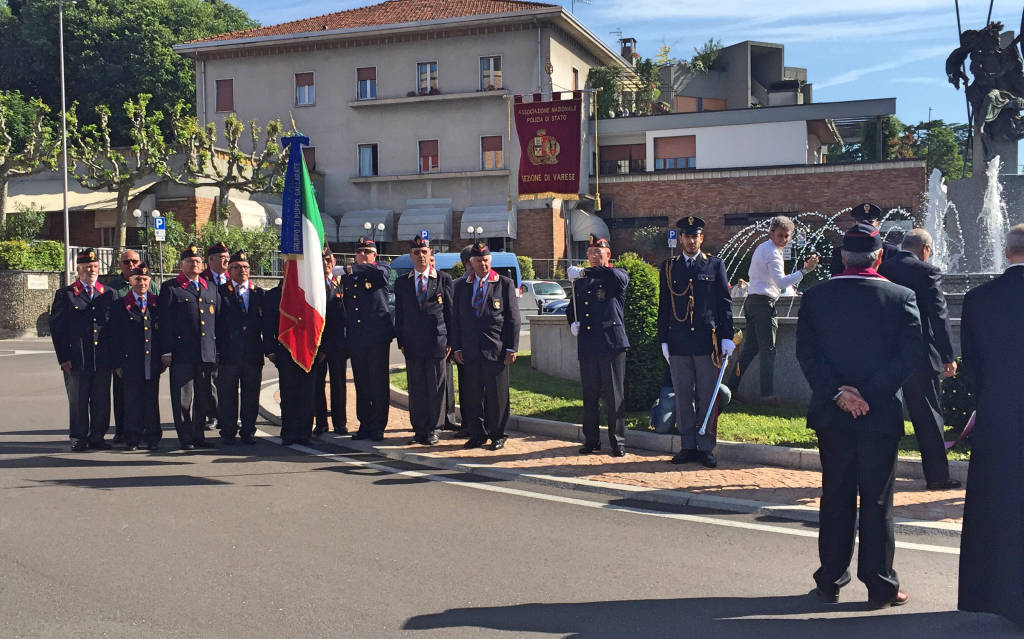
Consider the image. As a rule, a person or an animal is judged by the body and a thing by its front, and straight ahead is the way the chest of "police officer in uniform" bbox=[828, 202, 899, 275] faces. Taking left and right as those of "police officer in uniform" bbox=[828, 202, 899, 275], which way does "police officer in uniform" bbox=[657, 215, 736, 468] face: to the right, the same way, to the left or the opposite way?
the same way

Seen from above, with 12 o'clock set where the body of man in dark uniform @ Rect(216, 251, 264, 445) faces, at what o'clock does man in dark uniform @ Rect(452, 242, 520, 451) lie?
man in dark uniform @ Rect(452, 242, 520, 451) is roughly at 10 o'clock from man in dark uniform @ Rect(216, 251, 264, 445).

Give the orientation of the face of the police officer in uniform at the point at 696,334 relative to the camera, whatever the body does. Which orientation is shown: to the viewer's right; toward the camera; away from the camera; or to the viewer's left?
toward the camera

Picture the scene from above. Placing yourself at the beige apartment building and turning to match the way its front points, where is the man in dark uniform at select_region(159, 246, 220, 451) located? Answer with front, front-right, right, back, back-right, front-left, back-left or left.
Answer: front

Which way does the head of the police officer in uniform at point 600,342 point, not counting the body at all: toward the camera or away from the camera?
toward the camera

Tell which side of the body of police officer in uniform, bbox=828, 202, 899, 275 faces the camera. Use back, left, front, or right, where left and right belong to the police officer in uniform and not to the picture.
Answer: front

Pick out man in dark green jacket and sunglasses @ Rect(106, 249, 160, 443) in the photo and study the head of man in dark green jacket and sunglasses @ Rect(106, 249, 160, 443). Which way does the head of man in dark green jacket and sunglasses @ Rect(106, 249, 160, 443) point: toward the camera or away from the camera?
toward the camera

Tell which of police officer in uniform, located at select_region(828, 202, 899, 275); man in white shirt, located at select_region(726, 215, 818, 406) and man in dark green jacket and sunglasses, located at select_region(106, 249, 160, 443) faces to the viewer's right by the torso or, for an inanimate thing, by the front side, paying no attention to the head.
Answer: the man in white shirt

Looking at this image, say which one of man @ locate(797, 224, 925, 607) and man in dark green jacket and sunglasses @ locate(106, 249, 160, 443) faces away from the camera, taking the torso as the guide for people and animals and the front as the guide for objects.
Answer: the man

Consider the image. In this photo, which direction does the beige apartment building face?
toward the camera

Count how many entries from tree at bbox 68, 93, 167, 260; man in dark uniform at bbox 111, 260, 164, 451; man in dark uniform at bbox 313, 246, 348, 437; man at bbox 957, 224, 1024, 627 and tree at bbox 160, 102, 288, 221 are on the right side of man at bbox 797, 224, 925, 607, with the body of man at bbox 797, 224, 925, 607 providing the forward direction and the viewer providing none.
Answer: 1

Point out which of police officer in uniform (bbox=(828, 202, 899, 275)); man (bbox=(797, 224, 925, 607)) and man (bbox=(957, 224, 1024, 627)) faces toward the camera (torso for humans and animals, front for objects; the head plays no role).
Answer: the police officer in uniform

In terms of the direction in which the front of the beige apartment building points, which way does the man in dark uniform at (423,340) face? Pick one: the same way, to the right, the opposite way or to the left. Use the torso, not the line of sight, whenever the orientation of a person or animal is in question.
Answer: the same way

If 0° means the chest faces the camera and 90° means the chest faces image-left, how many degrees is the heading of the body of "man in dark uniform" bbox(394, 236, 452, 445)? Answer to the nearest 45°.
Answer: approximately 0°

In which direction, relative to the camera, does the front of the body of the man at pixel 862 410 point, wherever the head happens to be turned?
away from the camera

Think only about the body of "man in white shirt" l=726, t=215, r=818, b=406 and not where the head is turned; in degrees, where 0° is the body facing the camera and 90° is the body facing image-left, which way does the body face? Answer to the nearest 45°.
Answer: approximately 270°
